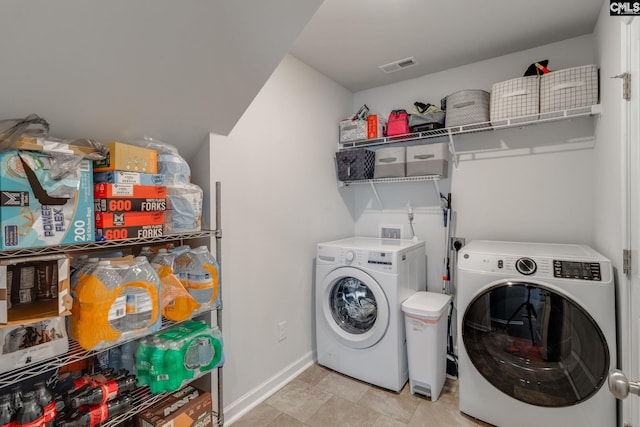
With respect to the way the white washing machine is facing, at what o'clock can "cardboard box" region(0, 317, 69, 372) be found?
The cardboard box is roughly at 12 o'clock from the white washing machine.

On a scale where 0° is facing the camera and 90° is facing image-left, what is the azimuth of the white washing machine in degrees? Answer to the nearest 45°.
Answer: approximately 45°

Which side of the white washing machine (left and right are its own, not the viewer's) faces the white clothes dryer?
left

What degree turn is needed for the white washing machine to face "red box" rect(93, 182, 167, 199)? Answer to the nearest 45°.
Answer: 0° — it already faces it

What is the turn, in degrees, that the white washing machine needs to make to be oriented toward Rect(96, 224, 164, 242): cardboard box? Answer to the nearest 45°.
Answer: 0° — it already faces it

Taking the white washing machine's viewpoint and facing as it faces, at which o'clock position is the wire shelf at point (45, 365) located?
The wire shelf is roughly at 12 o'clock from the white washing machine.
